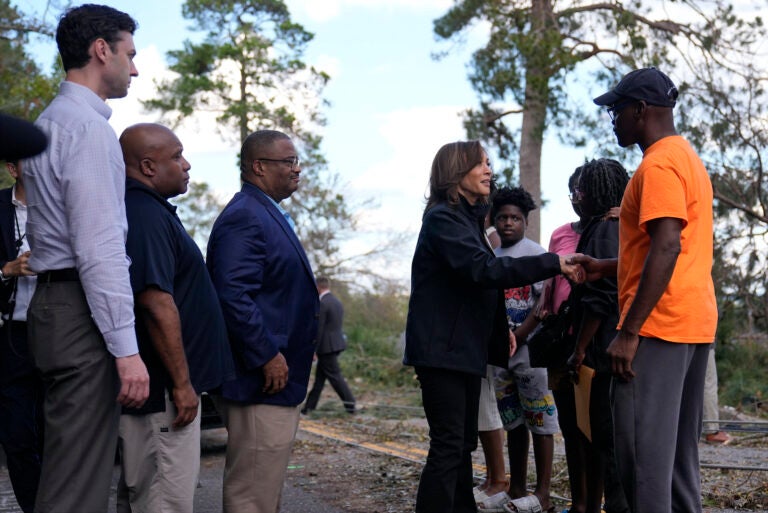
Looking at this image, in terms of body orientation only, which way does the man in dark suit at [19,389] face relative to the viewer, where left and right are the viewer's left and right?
facing the viewer and to the right of the viewer

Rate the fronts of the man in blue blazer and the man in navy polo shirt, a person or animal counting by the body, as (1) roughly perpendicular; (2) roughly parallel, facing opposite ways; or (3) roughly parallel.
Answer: roughly parallel

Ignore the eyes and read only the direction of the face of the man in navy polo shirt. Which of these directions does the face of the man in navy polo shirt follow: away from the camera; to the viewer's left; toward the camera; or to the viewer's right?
to the viewer's right

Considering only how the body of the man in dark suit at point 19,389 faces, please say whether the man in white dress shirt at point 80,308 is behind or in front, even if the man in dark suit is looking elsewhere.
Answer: in front

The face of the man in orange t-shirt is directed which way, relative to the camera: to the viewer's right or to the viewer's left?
to the viewer's left

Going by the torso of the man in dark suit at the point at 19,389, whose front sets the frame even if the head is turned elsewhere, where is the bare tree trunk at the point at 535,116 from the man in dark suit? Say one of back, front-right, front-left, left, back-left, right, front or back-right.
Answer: left

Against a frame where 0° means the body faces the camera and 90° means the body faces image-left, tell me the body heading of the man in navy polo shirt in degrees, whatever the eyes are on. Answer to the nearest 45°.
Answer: approximately 270°

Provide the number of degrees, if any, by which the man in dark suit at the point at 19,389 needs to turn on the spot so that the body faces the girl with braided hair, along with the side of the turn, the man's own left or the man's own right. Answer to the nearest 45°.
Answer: approximately 45° to the man's own left

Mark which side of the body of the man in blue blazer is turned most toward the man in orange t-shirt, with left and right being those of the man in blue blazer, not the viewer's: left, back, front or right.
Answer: front

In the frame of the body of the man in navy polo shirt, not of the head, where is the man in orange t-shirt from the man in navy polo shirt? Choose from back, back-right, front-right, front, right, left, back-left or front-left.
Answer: front

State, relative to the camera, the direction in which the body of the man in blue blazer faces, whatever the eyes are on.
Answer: to the viewer's right

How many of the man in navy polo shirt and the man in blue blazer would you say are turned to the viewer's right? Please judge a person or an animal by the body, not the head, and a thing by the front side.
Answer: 2

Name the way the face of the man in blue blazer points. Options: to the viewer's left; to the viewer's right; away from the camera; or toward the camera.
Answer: to the viewer's right

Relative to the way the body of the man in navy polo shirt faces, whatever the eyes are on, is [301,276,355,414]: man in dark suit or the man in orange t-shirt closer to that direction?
the man in orange t-shirt
